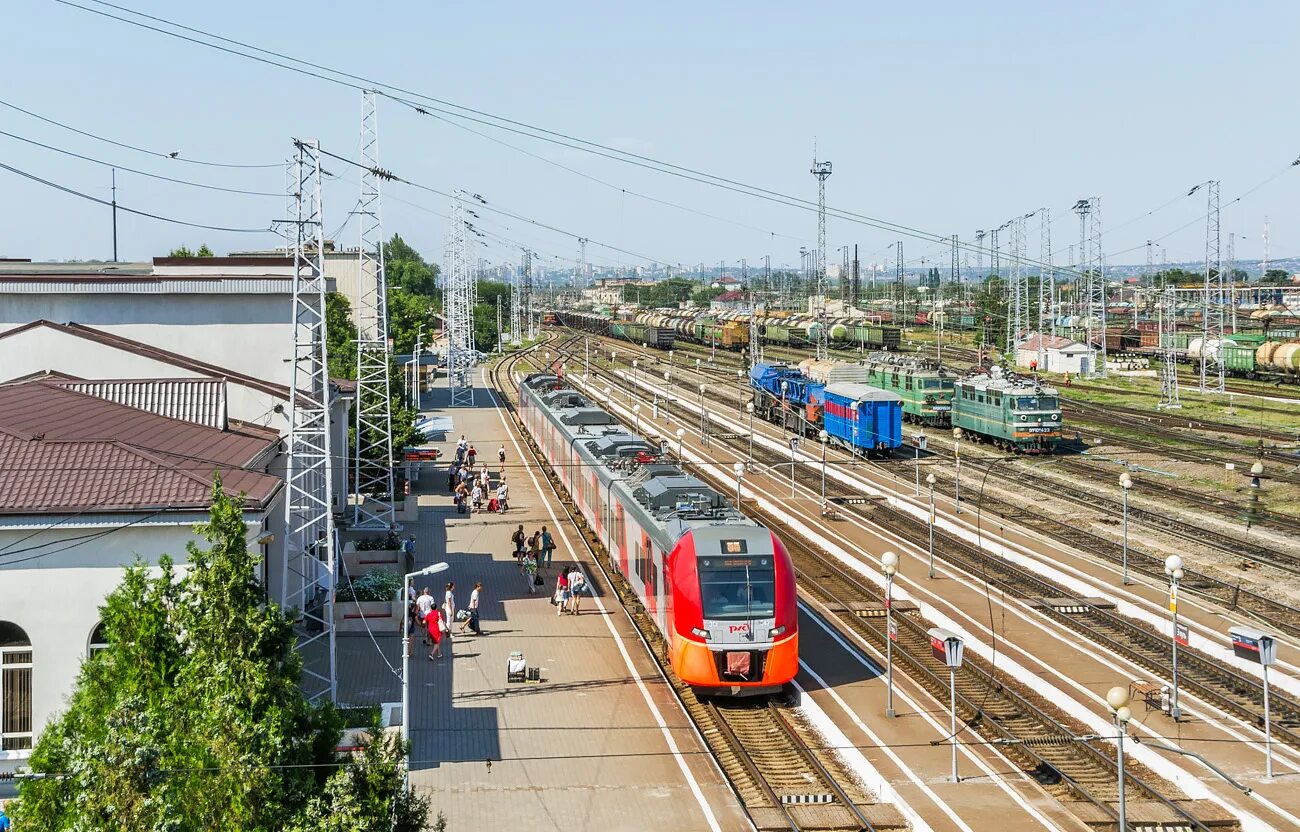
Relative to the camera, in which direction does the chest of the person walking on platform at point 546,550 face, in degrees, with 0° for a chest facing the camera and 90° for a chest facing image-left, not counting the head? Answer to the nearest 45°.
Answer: approximately 180°

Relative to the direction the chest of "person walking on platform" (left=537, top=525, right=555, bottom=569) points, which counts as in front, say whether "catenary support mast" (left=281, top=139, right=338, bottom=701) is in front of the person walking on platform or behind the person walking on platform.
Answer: behind

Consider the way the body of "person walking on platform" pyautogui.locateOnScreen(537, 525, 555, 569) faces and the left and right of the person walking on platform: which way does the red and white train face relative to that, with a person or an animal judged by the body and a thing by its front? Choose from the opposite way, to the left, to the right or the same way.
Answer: the opposite way

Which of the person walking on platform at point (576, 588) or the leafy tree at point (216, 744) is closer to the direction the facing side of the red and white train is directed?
the leafy tree

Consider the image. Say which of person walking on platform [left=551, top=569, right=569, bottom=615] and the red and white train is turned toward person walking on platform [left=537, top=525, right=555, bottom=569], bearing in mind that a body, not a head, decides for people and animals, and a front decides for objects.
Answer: person walking on platform [left=551, top=569, right=569, bottom=615]

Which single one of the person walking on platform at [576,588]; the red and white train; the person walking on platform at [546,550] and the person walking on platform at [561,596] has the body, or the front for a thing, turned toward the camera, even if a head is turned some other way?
the red and white train

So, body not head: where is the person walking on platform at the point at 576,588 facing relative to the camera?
away from the camera

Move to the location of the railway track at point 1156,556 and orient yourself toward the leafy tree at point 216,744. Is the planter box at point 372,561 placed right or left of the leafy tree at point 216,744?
right
